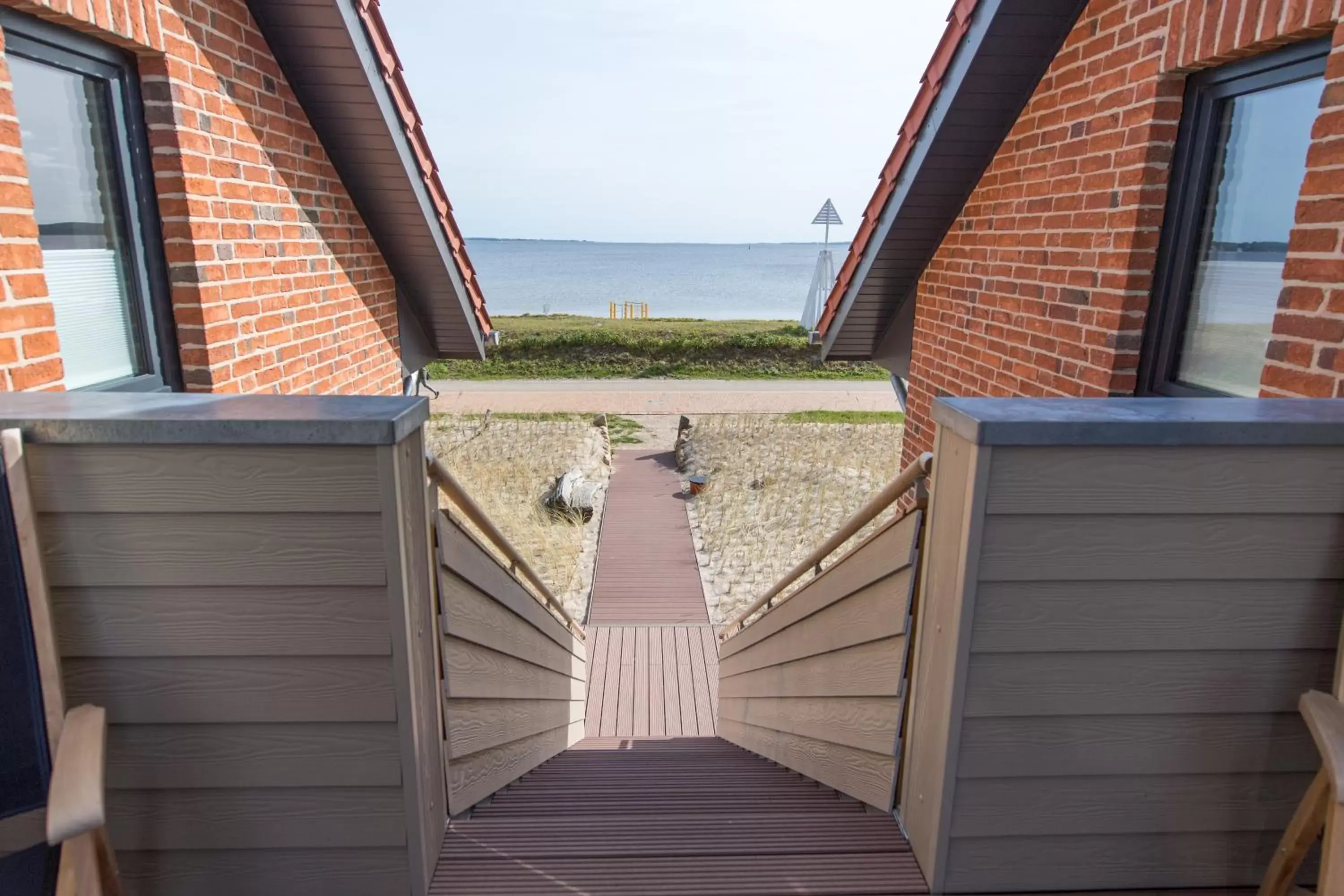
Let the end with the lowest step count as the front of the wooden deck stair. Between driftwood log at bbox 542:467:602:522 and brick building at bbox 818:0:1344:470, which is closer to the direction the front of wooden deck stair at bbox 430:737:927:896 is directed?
the driftwood log

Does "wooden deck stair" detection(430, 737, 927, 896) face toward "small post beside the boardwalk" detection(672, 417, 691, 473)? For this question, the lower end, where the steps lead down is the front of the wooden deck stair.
yes

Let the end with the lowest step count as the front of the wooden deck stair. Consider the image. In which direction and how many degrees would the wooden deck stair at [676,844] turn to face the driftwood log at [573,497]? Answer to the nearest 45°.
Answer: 0° — it already faces it

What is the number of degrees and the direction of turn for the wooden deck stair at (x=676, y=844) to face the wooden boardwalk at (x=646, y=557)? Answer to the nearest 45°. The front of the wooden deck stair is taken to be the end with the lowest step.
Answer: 0° — it already faces it

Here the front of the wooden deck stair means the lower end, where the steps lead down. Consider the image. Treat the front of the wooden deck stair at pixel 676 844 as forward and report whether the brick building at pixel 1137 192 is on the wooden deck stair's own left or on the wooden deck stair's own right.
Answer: on the wooden deck stair's own right

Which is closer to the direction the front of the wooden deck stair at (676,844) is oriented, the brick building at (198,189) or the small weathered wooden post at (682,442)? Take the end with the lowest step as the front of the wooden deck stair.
the small weathered wooden post

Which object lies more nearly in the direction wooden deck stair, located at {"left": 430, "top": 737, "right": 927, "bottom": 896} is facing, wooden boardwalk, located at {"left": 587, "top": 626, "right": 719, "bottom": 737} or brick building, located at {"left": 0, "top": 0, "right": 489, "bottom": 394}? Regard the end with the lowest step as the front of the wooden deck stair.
the wooden boardwalk

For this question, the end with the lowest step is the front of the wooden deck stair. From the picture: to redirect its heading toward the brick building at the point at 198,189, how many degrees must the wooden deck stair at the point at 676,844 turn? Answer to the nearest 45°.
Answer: approximately 45° to its left

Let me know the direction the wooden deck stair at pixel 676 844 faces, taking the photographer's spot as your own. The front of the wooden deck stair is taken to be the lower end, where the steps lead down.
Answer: facing away from the viewer

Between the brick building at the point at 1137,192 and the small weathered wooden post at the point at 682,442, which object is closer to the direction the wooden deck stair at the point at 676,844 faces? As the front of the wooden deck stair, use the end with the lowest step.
the small weathered wooden post
